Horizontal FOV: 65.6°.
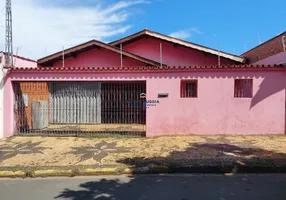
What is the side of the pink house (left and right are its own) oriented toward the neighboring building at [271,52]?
left

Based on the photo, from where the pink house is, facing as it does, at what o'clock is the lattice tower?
The lattice tower is roughly at 3 o'clock from the pink house.

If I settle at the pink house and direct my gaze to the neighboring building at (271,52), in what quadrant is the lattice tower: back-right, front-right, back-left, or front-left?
back-left

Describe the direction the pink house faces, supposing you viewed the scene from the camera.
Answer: facing the viewer

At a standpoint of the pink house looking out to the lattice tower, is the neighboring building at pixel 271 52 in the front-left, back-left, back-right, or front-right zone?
back-right
